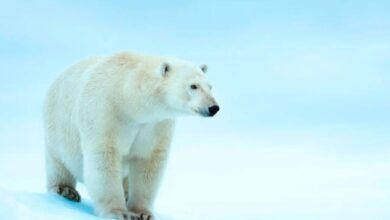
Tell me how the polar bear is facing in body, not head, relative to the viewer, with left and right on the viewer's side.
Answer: facing the viewer and to the right of the viewer
